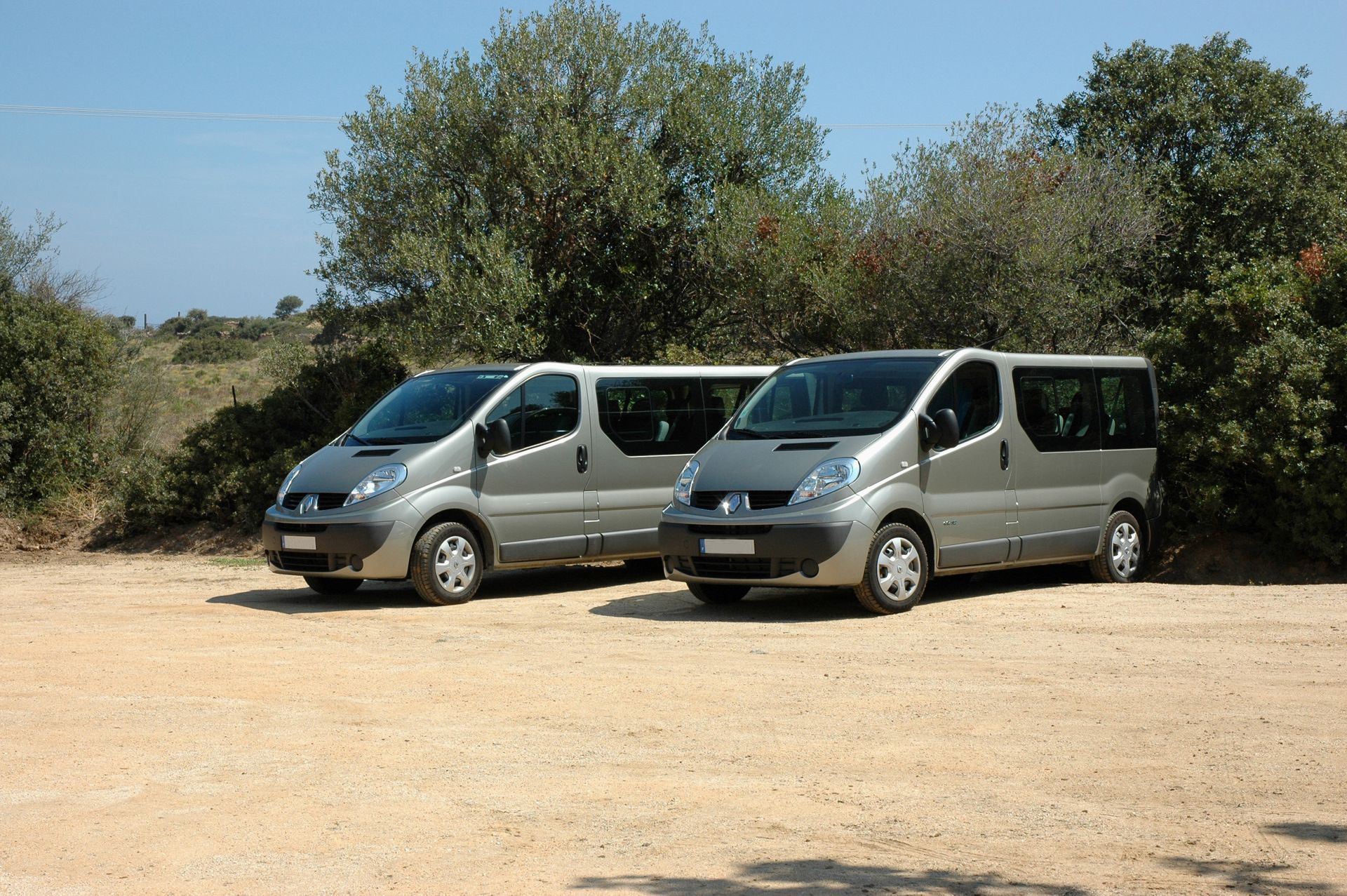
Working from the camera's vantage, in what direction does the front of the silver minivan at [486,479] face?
facing the viewer and to the left of the viewer

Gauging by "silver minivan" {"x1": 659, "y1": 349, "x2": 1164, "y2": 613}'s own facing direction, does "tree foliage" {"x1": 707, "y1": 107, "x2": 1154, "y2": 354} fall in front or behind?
behind

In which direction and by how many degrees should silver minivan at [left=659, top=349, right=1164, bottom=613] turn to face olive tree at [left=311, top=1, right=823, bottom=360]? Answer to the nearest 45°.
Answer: approximately 90° to its right

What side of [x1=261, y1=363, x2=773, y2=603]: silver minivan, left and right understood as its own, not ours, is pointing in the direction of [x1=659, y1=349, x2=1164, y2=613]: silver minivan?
left

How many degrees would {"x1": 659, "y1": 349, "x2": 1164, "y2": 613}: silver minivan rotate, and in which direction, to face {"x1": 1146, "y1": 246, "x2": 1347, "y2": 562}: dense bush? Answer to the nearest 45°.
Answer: approximately 180°

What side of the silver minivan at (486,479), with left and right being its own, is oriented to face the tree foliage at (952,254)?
back

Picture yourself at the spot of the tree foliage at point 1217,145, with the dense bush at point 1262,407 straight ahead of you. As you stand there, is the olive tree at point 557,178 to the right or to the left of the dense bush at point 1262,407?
right

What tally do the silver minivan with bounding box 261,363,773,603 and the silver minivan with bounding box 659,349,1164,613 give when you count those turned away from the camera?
0

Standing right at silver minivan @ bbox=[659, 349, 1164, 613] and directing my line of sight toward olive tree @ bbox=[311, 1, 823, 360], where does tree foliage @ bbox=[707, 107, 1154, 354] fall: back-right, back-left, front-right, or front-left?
front-right

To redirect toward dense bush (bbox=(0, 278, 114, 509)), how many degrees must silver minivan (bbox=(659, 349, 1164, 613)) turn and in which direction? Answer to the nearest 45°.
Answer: approximately 90° to its right

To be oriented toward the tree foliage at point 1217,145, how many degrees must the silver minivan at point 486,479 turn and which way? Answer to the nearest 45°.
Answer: approximately 180°

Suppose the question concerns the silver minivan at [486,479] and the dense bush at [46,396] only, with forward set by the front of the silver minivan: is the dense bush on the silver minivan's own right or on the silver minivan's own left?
on the silver minivan's own right
